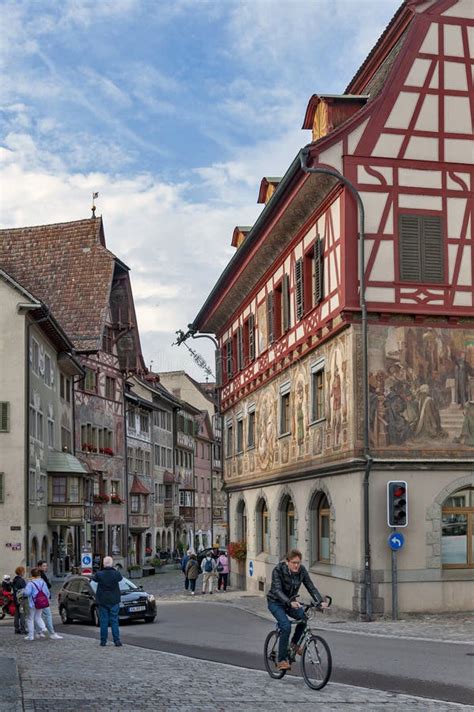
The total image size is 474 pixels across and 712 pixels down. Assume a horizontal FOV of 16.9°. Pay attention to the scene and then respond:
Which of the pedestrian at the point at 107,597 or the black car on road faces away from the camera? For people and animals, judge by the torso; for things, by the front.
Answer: the pedestrian

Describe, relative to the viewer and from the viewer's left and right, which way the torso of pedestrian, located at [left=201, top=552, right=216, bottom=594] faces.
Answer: facing away from the viewer

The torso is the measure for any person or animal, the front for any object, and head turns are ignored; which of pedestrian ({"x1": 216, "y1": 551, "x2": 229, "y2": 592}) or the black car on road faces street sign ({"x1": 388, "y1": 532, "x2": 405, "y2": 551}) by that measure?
the black car on road

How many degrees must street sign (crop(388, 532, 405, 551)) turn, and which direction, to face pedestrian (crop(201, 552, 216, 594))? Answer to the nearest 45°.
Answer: approximately 180°

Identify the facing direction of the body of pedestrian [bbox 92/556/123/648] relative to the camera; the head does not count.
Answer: away from the camera

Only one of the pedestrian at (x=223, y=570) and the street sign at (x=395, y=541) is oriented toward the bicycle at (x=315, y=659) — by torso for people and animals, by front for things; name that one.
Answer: the street sign

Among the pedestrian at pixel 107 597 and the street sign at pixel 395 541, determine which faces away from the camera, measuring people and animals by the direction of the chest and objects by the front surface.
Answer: the pedestrian

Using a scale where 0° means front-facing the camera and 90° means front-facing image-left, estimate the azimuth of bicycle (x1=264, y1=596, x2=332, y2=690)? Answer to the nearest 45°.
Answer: approximately 315°
